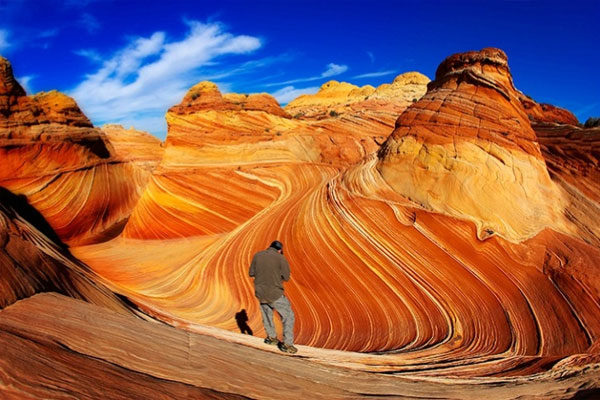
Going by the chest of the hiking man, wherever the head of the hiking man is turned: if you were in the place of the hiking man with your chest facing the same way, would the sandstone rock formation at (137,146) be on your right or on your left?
on your left

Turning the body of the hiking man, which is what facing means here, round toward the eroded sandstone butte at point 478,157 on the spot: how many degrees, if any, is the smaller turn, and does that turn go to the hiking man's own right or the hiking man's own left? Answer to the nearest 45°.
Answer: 0° — they already face it

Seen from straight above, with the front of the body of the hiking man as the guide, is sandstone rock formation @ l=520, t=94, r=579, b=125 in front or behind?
in front

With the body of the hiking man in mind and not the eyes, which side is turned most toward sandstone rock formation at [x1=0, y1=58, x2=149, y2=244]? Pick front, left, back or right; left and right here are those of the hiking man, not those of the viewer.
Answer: left

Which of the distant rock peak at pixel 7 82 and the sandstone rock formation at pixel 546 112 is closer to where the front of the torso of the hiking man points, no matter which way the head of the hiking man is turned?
the sandstone rock formation

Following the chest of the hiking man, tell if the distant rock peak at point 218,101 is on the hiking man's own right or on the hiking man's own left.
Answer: on the hiking man's own left

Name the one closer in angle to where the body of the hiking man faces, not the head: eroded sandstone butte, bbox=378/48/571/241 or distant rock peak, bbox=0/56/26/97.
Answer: the eroded sandstone butte

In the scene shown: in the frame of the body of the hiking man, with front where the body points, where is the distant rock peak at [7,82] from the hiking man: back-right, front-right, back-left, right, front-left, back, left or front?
left

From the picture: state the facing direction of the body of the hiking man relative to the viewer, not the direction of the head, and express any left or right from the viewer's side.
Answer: facing away from the viewer and to the right of the viewer
